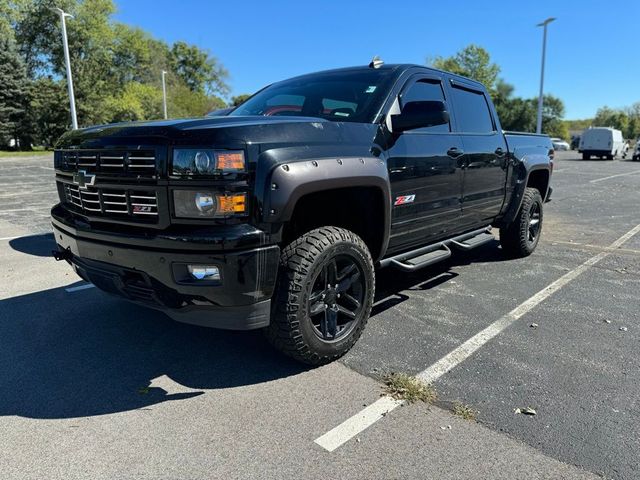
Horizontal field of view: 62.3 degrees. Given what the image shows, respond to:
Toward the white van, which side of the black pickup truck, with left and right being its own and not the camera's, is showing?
back

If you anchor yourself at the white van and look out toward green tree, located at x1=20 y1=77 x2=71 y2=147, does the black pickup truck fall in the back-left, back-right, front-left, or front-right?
front-left

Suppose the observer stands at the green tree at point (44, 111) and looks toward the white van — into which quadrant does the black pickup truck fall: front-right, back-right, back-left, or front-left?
front-right

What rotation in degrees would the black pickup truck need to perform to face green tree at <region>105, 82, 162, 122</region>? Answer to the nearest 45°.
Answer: approximately 135° to its right

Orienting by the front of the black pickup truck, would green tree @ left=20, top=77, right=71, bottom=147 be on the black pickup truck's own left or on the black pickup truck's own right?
on the black pickup truck's own right

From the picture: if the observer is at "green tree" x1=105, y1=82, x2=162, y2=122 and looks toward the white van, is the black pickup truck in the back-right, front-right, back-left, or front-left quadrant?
front-right

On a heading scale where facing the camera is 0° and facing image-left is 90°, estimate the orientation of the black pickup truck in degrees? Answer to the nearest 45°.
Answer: approximately 45°

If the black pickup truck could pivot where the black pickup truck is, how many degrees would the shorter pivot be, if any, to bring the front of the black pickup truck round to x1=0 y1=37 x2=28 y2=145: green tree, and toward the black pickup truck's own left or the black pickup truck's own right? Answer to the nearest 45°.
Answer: approximately 90° to the black pickup truck's own right
